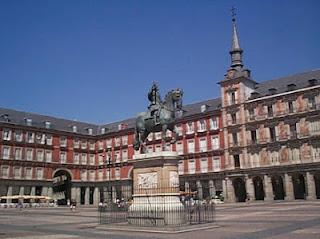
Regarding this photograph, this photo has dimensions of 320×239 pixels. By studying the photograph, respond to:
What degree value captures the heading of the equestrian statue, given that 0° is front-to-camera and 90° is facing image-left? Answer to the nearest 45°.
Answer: approximately 315°
